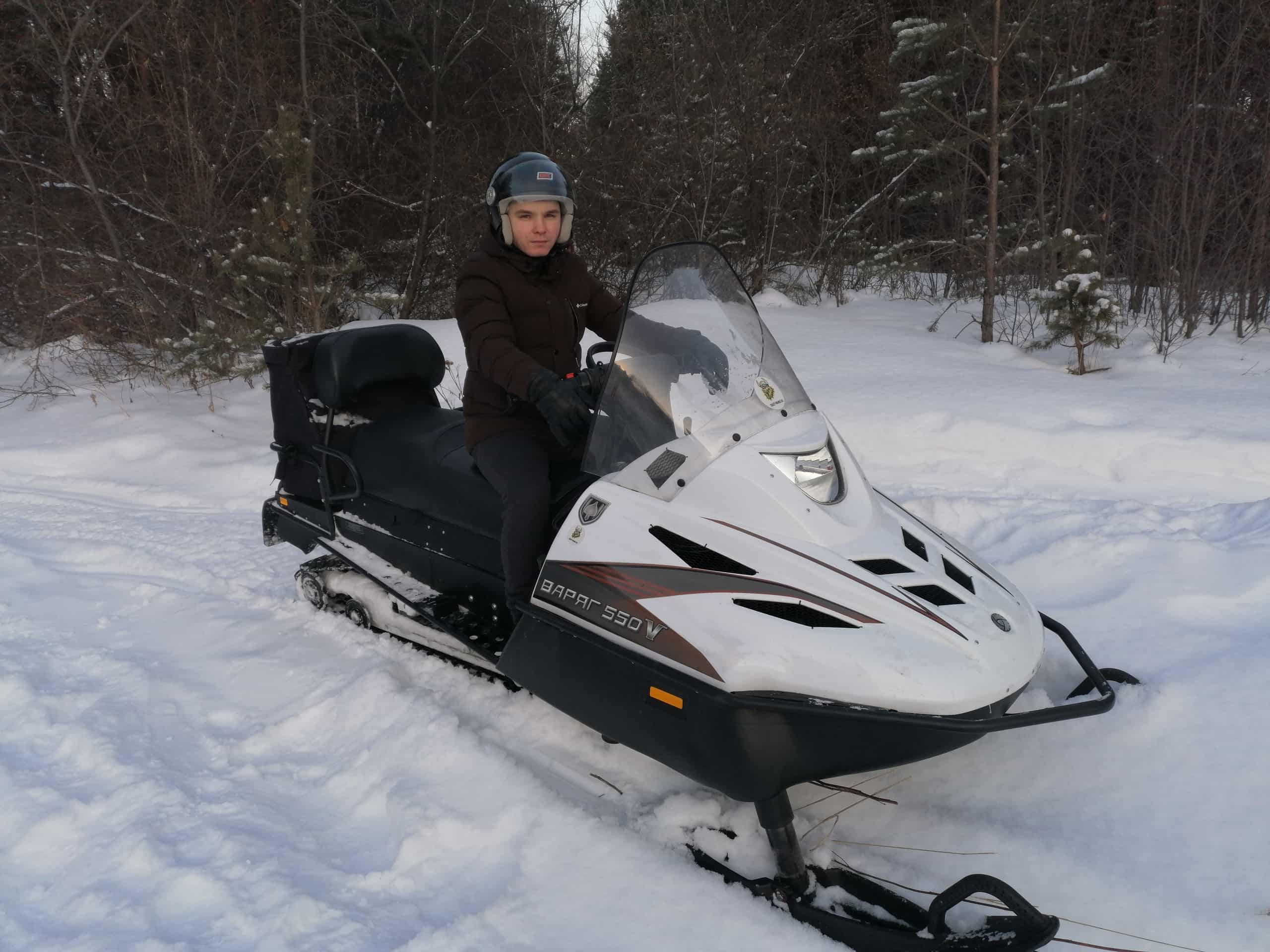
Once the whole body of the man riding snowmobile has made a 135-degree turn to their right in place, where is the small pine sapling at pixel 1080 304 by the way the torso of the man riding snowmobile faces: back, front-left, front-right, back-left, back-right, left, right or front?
back-right

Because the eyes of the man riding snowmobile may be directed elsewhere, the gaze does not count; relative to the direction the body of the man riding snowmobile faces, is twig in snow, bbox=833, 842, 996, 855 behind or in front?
in front

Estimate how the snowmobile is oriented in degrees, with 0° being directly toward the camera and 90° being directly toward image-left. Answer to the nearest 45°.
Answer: approximately 315°

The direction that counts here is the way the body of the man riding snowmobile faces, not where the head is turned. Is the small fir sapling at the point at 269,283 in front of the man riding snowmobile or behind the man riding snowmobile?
behind

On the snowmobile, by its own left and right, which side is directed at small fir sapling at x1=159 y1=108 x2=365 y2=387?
back

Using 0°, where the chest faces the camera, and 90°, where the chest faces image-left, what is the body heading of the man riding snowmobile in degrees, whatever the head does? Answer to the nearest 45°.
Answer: approximately 315°
